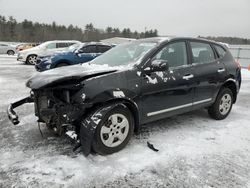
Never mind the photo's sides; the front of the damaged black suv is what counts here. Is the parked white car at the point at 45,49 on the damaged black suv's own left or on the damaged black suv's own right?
on the damaged black suv's own right

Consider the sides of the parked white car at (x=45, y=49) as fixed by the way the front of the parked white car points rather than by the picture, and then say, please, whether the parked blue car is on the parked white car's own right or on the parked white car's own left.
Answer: on the parked white car's own left

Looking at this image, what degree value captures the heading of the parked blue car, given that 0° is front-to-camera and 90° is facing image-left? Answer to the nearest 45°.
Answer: approximately 45°

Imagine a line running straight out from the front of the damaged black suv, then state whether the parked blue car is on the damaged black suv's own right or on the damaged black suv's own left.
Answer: on the damaged black suv's own right

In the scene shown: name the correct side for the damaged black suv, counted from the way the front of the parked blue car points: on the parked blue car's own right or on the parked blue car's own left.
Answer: on the parked blue car's own left

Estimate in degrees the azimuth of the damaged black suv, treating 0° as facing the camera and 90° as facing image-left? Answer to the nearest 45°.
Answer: approximately 45°

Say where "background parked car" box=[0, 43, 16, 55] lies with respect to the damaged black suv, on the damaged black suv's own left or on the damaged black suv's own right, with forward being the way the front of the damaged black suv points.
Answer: on the damaged black suv's own right

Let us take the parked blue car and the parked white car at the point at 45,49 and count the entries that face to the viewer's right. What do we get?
0
